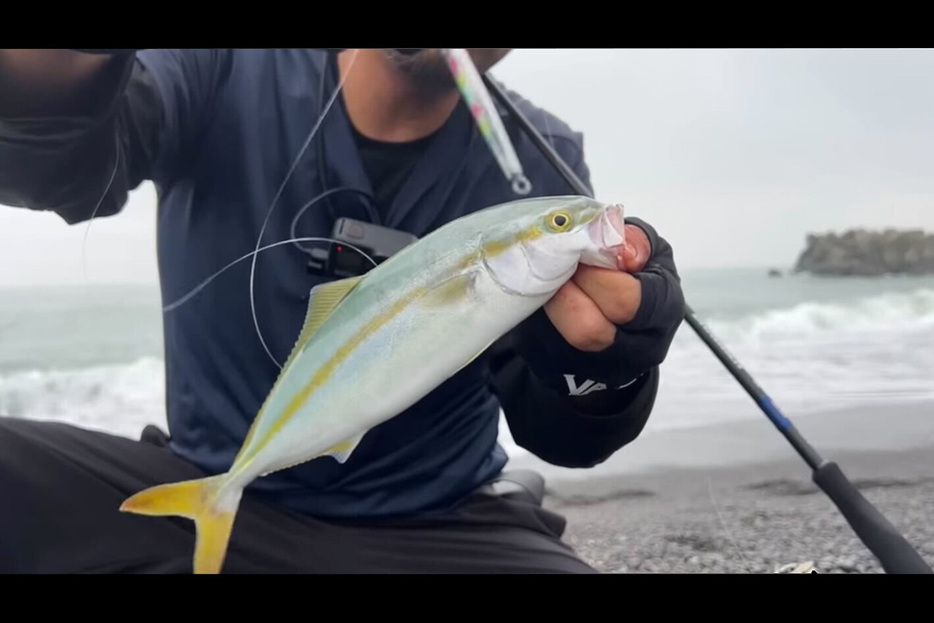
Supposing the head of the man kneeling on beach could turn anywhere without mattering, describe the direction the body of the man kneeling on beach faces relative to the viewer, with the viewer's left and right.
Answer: facing the viewer

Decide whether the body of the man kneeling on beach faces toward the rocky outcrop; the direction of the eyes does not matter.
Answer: no
